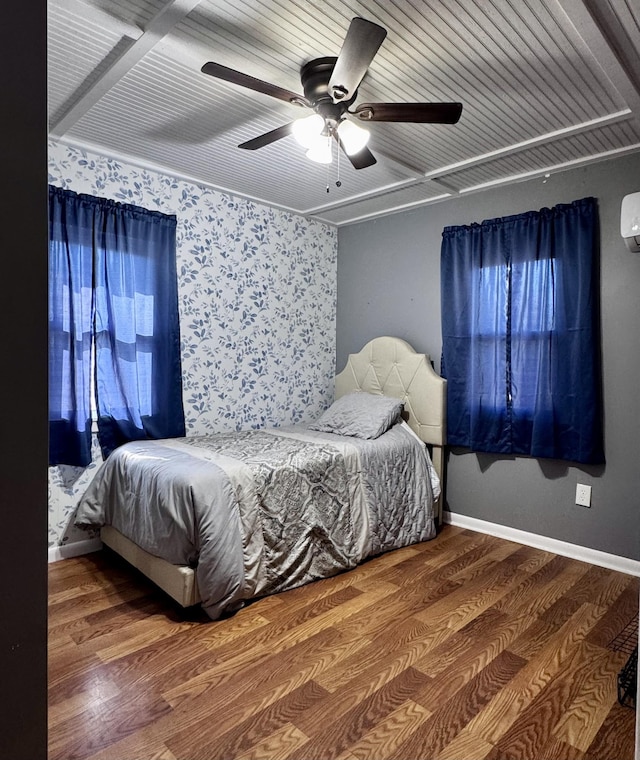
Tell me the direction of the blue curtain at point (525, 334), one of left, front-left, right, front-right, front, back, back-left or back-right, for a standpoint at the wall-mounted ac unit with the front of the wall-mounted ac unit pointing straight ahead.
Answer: right

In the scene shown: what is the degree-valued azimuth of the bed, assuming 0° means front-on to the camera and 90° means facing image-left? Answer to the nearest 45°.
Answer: approximately 45°

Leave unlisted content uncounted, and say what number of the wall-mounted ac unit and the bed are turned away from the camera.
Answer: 0

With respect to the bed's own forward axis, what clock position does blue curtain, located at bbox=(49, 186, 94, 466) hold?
The blue curtain is roughly at 2 o'clock from the bed.

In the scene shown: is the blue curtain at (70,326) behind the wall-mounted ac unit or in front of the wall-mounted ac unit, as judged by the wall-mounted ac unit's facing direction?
in front

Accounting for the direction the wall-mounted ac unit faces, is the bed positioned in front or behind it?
in front

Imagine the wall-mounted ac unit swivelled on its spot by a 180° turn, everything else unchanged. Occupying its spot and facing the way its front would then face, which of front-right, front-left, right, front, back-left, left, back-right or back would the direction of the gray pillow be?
back-left
